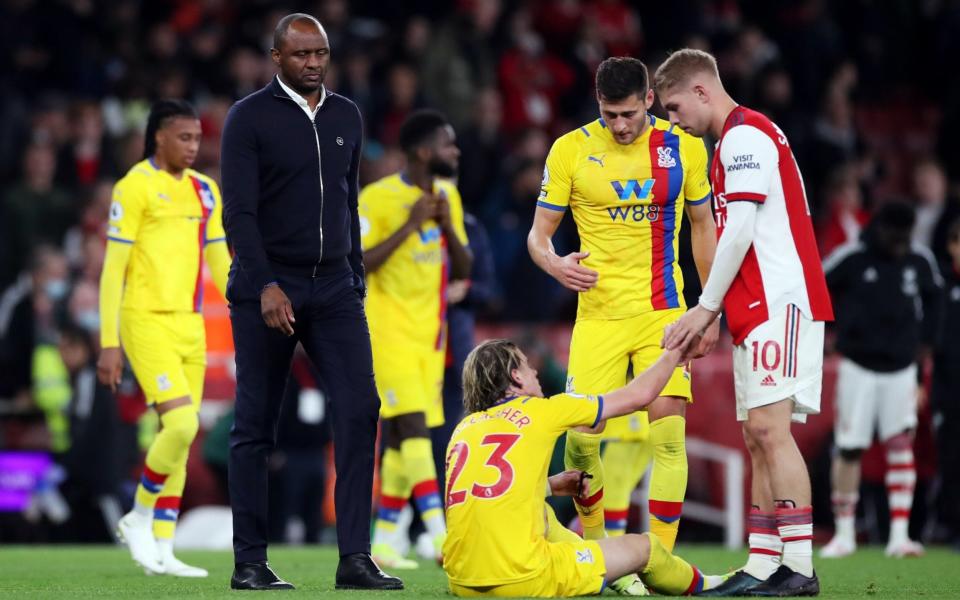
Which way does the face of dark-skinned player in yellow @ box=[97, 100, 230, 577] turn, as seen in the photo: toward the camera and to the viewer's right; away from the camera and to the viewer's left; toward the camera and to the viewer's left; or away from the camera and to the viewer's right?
toward the camera and to the viewer's right

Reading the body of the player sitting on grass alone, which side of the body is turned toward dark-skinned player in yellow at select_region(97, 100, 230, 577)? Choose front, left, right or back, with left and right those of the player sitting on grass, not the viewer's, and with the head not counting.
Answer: left

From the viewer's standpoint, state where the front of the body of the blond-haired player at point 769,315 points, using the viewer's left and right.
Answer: facing to the left of the viewer

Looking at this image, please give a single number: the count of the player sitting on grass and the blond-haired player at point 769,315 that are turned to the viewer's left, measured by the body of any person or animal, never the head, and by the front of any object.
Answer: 1

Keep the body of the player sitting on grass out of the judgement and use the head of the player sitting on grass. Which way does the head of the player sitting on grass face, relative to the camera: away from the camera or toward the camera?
away from the camera

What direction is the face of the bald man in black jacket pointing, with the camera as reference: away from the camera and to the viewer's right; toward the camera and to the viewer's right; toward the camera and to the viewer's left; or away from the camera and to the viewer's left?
toward the camera and to the viewer's right

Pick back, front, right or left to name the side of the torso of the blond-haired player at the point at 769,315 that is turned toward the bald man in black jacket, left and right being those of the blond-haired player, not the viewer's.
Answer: front

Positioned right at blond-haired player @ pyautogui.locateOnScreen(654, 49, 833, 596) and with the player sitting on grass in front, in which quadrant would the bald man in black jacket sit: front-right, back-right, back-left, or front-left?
front-right

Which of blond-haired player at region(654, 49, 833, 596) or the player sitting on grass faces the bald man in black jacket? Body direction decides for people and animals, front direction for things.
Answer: the blond-haired player

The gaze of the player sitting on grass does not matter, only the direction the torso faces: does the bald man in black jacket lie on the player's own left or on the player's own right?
on the player's own left

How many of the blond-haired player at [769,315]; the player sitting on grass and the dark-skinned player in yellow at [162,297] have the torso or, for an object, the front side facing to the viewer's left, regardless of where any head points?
1

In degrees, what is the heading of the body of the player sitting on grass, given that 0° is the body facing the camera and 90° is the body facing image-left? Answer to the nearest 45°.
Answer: approximately 225°

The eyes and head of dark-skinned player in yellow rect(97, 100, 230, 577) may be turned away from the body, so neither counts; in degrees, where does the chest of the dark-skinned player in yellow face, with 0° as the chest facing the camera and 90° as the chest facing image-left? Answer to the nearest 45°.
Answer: approximately 315°

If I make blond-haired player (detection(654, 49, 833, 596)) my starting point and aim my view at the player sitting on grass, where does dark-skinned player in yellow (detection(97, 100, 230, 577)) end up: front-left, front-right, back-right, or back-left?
front-right

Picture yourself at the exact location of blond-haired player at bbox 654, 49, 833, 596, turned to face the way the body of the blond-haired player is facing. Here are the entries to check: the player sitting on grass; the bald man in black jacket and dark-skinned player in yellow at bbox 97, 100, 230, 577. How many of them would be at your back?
0

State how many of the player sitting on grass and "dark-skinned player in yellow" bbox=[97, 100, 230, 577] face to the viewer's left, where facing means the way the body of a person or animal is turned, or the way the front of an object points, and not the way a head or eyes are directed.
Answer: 0
